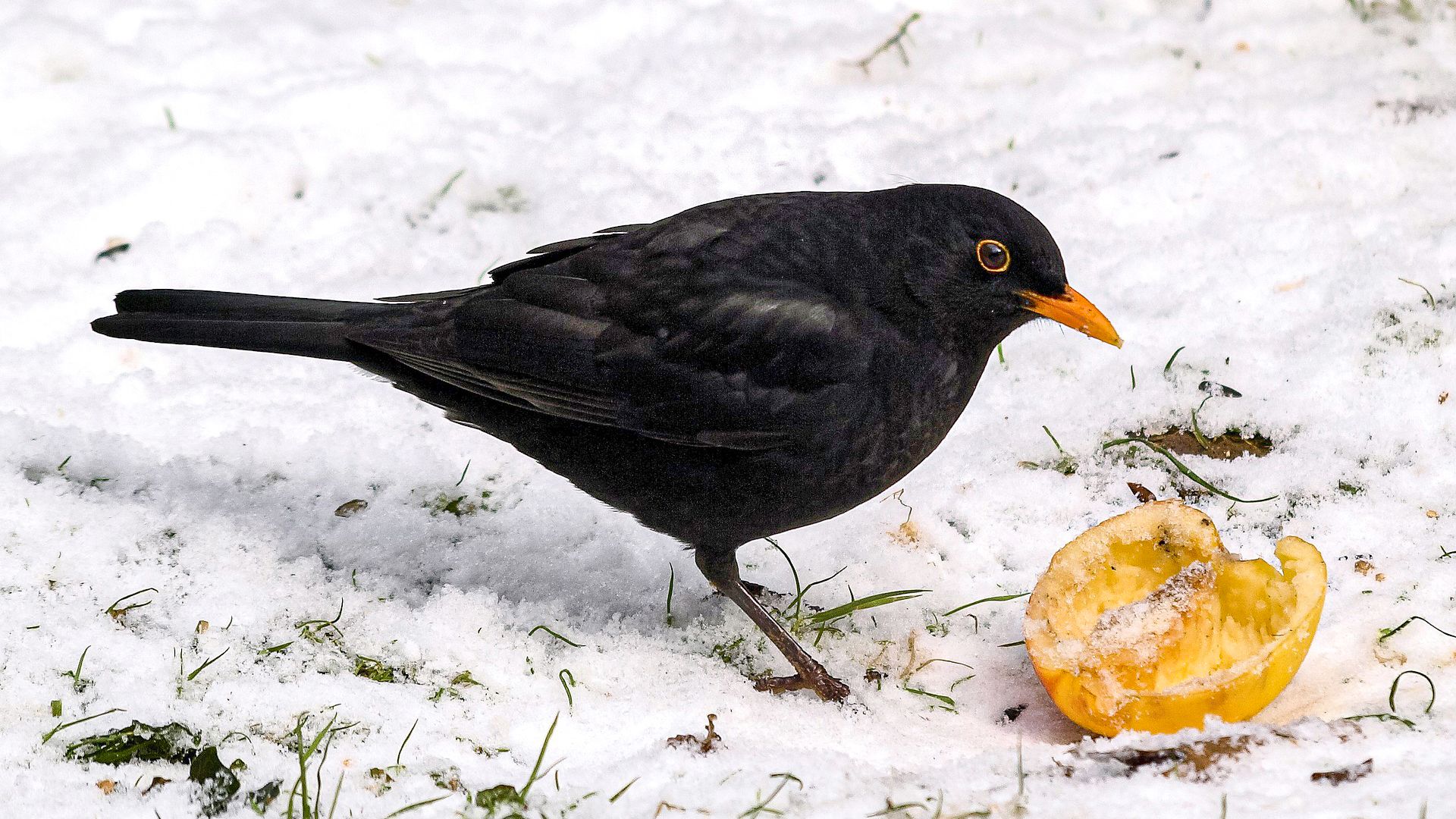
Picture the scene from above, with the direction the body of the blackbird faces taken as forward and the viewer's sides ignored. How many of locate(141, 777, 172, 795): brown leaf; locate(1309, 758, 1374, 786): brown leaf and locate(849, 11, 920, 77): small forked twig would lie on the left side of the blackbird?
1

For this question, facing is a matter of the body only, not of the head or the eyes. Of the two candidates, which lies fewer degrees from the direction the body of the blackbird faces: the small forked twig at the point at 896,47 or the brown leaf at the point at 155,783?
the small forked twig

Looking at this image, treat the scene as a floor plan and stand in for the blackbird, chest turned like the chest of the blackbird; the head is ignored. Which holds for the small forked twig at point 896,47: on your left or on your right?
on your left

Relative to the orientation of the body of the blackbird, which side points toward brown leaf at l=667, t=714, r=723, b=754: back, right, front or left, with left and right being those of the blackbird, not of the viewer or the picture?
right

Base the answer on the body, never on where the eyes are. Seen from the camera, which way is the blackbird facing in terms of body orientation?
to the viewer's right

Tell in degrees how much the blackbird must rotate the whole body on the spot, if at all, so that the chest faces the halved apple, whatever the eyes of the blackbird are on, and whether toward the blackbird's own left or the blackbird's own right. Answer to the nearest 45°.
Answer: approximately 45° to the blackbird's own right

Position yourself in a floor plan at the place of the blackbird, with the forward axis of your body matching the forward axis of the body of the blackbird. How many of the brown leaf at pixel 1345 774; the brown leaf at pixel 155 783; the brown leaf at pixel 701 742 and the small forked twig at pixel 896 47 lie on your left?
1

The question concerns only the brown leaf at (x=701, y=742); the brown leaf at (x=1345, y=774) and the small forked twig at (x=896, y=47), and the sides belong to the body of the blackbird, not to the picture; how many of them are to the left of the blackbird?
1
